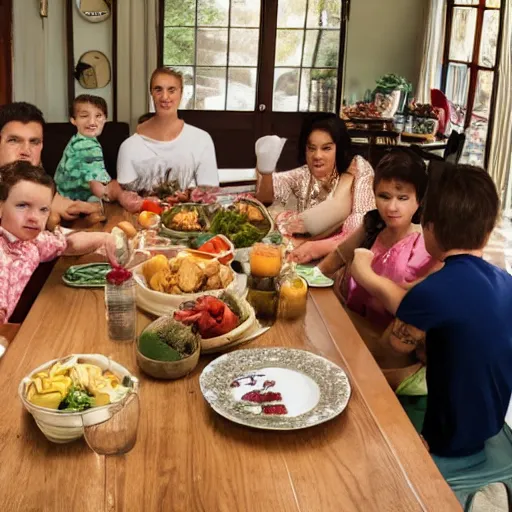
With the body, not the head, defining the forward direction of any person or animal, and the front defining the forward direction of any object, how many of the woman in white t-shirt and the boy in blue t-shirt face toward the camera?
1

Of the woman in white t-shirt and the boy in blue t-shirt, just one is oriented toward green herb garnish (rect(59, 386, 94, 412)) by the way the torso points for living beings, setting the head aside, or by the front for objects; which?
the woman in white t-shirt

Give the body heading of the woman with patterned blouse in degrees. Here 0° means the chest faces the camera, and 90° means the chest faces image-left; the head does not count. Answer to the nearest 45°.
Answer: approximately 45°

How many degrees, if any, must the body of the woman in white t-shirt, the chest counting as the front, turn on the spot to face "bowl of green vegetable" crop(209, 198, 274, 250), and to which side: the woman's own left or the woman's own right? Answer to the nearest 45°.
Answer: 0° — they already face it

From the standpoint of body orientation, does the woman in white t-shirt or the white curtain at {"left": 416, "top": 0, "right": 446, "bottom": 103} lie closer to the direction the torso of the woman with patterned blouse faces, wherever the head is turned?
the woman in white t-shirt

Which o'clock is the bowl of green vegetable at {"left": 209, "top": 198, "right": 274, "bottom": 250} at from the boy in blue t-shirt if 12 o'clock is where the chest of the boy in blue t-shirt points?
The bowl of green vegetable is roughly at 12 o'clock from the boy in blue t-shirt.

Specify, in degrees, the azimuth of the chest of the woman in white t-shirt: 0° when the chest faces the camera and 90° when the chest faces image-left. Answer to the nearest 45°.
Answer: approximately 0°

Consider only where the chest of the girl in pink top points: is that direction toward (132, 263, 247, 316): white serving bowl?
yes

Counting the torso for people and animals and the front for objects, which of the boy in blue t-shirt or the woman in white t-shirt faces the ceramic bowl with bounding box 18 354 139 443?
the woman in white t-shirt
